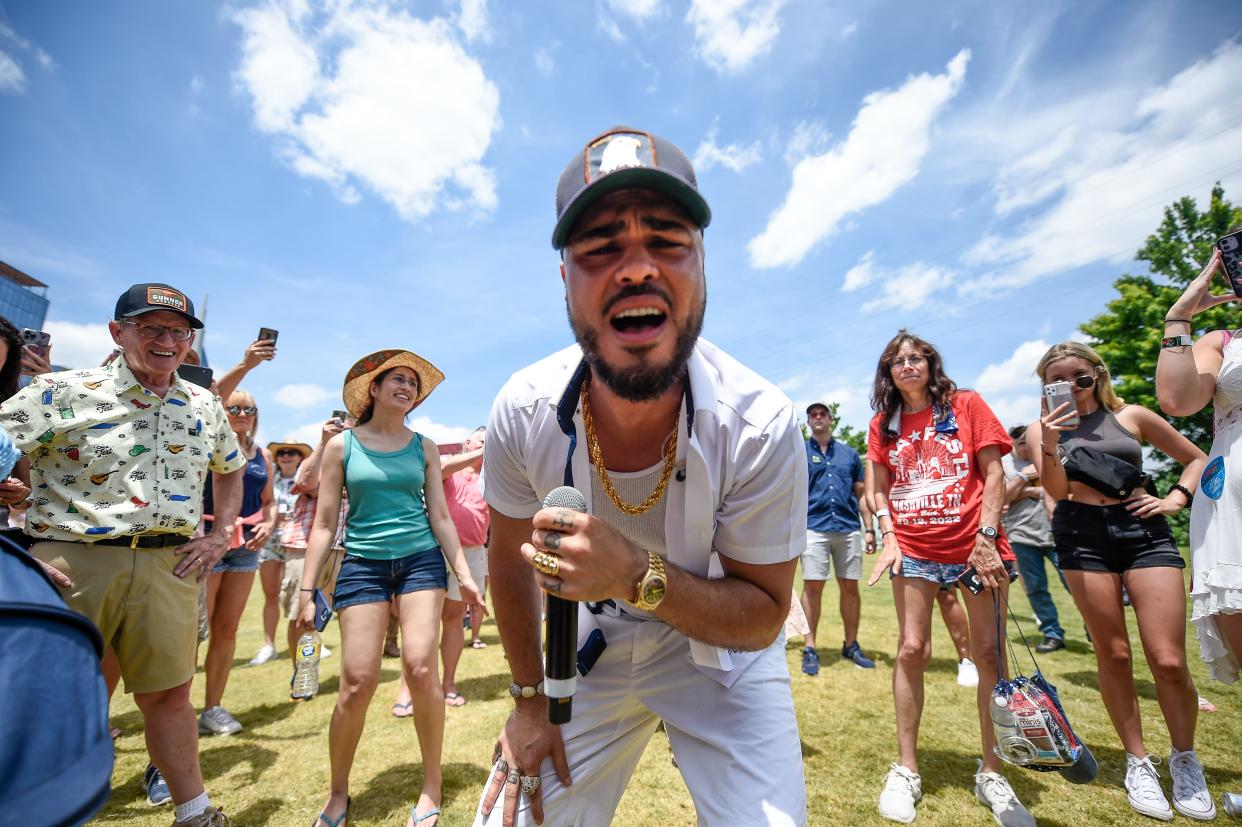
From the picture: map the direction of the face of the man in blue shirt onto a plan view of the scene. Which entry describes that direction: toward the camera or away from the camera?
toward the camera

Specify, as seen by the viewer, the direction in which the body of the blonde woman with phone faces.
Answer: toward the camera

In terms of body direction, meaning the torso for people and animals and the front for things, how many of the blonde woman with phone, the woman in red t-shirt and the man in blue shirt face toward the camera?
3

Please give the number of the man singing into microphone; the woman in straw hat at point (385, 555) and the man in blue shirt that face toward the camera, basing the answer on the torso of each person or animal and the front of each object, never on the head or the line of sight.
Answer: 3

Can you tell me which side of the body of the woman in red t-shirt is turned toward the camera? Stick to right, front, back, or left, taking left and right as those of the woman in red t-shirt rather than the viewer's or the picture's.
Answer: front

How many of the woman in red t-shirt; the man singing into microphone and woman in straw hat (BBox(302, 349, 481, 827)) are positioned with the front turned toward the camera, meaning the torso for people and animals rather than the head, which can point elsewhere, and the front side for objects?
3

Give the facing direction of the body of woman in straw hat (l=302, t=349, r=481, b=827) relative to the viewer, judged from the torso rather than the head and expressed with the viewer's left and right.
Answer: facing the viewer

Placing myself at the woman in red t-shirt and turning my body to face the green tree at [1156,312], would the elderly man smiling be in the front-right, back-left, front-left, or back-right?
back-left

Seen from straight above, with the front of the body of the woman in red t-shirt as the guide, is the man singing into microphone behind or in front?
in front

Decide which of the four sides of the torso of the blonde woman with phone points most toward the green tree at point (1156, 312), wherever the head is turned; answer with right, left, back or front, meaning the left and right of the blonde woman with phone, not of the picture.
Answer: back

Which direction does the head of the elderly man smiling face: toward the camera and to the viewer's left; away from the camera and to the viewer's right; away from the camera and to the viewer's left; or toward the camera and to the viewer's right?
toward the camera and to the viewer's right

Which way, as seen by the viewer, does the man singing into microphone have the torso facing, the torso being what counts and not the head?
toward the camera

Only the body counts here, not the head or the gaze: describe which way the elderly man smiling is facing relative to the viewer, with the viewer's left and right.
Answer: facing the viewer and to the right of the viewer

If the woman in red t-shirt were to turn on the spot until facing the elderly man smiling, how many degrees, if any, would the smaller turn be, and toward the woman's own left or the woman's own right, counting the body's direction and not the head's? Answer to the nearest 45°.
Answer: approximately 45° to the woman's own right
